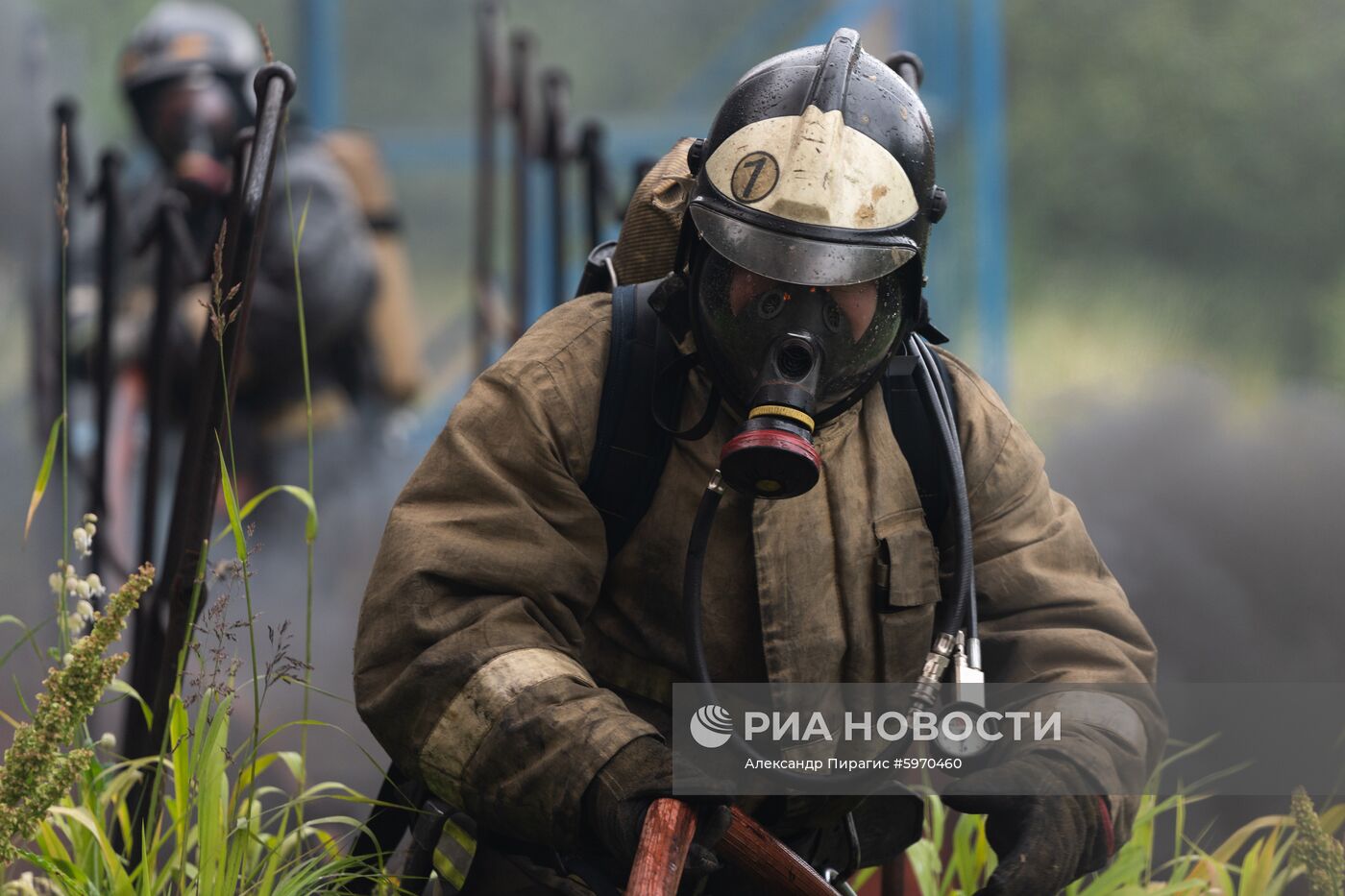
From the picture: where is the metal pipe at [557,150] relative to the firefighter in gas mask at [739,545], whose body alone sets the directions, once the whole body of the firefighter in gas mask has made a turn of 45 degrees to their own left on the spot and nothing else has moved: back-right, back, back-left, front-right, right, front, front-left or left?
back-left

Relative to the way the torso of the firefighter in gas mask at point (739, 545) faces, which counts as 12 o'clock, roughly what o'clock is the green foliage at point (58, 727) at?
The green foliage is roughly at 2 o'clock from the firefighter in gas mask.

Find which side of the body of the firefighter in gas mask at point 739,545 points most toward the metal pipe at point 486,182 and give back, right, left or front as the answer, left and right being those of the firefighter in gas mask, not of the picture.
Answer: back

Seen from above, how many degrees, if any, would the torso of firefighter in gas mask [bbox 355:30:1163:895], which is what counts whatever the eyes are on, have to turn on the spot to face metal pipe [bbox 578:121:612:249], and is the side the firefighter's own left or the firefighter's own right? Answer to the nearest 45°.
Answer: approximately 180°

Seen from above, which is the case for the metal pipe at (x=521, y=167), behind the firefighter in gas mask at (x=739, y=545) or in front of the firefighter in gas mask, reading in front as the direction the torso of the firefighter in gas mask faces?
behind

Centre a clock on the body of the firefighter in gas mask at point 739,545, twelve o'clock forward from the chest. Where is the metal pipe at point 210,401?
The metal pipe is roughly at 4 o'clock from the firefighter in gas mask.

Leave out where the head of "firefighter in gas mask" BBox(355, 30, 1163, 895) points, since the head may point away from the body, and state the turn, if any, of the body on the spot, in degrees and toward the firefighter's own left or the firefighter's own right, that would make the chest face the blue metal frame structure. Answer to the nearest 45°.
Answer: approximately 180°

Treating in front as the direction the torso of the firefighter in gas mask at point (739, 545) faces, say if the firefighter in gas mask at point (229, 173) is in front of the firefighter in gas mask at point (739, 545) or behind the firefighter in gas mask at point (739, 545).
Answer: behind

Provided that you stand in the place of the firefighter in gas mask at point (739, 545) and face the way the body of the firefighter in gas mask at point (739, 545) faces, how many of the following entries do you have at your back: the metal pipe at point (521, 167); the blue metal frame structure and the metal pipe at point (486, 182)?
3

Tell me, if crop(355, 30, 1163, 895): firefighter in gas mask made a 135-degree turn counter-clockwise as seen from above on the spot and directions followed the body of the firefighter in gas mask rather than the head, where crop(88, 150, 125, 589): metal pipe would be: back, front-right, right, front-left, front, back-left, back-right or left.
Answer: left

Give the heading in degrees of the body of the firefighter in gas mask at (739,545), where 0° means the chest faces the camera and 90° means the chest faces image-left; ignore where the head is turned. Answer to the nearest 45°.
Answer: approximately 0°
